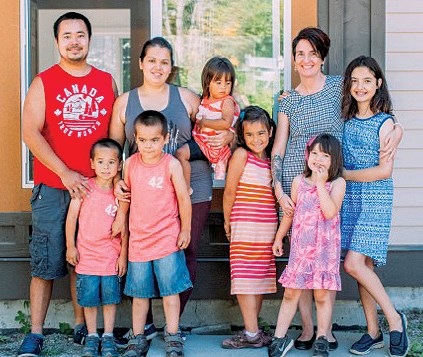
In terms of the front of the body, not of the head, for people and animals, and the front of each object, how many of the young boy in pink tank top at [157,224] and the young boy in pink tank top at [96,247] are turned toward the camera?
2

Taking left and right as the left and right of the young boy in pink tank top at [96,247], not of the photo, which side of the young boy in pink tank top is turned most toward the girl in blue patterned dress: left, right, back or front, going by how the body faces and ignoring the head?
left

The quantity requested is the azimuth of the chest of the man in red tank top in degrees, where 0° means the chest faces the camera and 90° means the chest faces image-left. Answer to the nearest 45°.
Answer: approximately 0°
